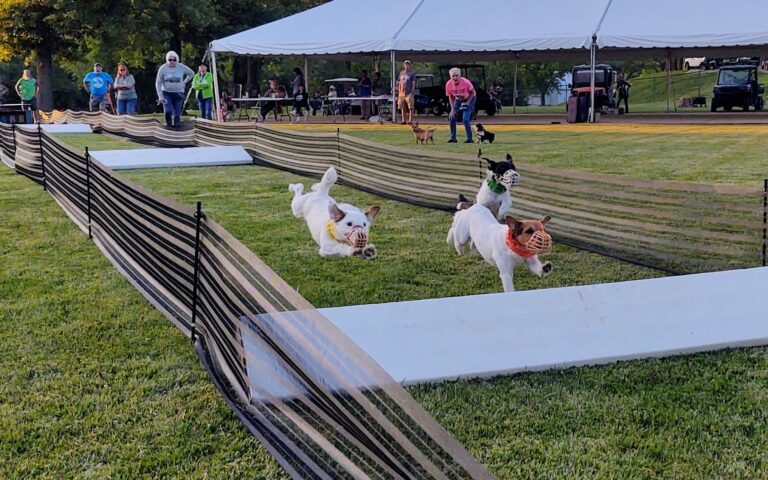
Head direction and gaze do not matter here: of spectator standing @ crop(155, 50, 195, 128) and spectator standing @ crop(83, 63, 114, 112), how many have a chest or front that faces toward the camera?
2

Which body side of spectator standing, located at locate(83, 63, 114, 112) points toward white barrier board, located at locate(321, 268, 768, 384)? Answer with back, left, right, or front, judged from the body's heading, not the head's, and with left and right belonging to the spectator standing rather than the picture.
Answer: front

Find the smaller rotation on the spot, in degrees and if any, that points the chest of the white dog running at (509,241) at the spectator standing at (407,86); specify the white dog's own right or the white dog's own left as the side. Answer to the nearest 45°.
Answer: approximately 135° to the white dog's own left

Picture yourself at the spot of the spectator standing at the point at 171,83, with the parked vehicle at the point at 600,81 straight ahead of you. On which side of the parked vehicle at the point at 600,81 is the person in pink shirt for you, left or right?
right

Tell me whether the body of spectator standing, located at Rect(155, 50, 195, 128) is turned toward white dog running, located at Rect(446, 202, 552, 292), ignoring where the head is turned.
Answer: yes

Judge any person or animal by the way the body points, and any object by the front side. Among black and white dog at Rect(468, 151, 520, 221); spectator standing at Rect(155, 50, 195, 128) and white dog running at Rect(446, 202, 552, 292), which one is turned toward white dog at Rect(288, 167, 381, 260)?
the spectator standing

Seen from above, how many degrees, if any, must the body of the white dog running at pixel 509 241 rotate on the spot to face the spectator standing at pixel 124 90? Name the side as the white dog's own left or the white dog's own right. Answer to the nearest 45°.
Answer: approximately 180°

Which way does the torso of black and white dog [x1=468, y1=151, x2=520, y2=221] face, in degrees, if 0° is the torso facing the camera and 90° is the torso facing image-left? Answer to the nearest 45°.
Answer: approximately 315°

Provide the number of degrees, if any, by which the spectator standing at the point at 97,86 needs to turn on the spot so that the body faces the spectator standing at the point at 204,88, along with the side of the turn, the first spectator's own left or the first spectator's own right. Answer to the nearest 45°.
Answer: approximately 45° to the first spectator's own left
